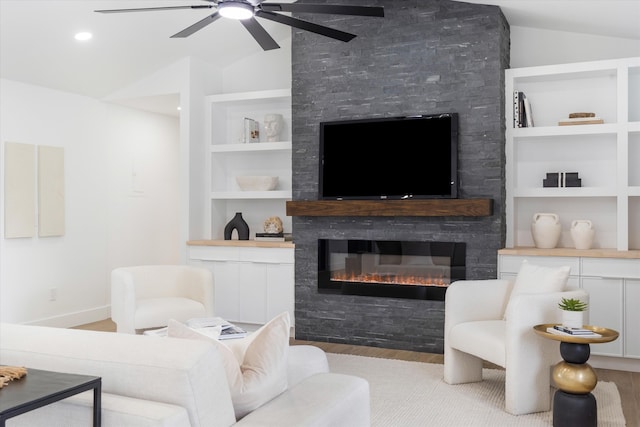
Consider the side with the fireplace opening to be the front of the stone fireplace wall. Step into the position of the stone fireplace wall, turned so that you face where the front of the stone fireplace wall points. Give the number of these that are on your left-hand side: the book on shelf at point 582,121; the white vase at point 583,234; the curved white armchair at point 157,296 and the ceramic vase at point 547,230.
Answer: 3

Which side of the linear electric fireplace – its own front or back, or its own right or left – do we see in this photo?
front

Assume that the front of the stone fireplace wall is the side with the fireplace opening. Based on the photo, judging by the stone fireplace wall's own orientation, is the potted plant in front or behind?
in front

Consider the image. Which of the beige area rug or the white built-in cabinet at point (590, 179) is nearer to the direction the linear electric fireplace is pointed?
the beige area rug

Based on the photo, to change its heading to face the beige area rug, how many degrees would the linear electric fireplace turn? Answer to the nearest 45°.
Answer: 0° — it already faces it

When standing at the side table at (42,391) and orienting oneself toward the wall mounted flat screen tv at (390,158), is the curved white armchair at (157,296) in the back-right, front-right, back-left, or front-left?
front-left

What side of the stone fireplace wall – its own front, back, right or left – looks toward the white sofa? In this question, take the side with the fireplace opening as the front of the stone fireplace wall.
front

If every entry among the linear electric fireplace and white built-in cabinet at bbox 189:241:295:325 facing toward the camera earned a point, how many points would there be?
2

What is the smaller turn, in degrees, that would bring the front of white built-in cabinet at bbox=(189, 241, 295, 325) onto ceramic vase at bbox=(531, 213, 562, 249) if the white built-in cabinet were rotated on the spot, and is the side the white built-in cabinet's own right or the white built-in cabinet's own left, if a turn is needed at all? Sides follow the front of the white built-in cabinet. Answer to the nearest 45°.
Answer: approximately 45° to the white built-in cabinet's own left

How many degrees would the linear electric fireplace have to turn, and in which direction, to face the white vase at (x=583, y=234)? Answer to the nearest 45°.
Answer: approximately 90° to its left

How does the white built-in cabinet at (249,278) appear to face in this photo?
toward the camera

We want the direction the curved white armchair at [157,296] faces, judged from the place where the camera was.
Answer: facing the viewer and to the right of the viewer

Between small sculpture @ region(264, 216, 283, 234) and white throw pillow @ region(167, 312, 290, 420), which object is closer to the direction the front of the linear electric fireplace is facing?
the white throw pillow

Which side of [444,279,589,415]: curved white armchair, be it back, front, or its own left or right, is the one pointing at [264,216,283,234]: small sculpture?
right

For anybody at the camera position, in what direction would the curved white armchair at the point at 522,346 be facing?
facing the viewer and to the left of the viewer
